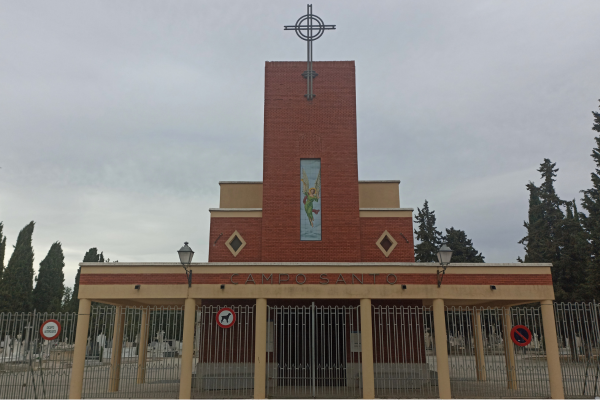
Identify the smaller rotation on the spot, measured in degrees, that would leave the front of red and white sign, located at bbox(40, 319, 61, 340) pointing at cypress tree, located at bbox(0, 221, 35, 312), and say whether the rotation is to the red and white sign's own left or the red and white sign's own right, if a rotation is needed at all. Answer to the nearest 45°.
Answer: approximately 180°

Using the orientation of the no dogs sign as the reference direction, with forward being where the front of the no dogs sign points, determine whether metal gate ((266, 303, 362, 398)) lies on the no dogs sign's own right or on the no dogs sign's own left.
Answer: on the no dogs sign's own left

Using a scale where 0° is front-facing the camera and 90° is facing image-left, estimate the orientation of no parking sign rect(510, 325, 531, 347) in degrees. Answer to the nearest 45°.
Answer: approximately 0°

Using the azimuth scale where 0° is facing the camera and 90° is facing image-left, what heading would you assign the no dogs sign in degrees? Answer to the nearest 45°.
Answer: approximately 0°

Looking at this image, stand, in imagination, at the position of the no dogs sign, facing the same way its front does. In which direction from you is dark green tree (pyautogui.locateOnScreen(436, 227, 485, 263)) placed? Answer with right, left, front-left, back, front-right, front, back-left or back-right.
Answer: back-left

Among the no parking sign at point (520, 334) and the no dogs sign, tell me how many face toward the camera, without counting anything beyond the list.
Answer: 2

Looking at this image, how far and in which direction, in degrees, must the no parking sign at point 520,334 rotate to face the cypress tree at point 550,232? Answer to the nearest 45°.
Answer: approximately 180°
